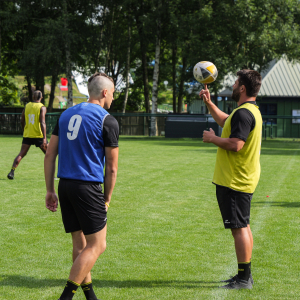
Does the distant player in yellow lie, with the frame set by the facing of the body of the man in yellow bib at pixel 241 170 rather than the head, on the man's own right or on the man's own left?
on the man's own right

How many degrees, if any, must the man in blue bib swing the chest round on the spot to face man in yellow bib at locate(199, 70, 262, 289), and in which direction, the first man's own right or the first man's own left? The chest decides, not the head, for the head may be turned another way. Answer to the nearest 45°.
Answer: approximately 45° to the first man's own right

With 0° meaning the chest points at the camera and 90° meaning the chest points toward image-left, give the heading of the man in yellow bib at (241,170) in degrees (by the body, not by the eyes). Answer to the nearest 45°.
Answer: approximately 90°

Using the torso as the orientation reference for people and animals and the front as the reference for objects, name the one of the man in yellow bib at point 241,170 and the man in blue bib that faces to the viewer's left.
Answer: the man in yellow bib

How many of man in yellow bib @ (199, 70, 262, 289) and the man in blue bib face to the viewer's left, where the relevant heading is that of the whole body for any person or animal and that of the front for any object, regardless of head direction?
1

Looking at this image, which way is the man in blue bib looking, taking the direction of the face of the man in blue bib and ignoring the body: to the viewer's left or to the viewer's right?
to the viewer's right

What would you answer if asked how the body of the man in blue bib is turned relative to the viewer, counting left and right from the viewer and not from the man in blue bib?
facing away from the viewer and to the right of the viewer
